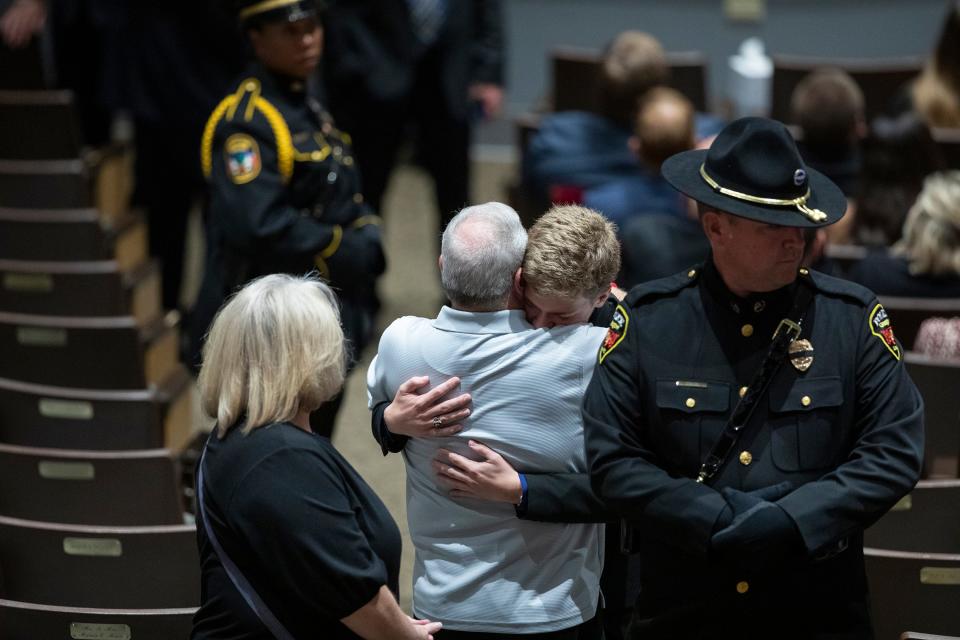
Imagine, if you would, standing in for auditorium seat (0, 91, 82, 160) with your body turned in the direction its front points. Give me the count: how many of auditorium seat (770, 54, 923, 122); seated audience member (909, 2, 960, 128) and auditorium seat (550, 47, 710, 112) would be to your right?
3

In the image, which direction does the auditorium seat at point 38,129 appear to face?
away from the camera

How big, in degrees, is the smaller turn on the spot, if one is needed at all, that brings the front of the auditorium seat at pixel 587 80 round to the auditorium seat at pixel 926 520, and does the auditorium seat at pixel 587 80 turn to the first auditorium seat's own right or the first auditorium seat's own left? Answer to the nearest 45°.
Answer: approximately 180°

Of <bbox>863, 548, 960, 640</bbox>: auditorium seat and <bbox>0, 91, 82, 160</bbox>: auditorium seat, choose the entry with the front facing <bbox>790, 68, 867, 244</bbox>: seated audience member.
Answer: <bbox>863, 548, 960, 640</bbox>: auditorium seat

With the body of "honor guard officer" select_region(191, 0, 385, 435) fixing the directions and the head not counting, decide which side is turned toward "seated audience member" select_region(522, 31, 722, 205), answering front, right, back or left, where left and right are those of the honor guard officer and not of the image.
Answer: left

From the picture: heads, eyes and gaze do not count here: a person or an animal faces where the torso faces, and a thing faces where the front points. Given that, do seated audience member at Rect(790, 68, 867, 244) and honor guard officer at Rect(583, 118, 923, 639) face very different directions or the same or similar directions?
very different directions

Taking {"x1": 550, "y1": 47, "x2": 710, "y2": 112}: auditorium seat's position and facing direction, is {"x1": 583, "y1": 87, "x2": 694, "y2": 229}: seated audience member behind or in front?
behind

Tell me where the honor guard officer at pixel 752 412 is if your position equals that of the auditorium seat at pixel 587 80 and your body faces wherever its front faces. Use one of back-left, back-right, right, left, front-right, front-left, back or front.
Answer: back

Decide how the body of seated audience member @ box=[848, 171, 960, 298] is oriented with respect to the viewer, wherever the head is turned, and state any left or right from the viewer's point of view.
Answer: facing away from the viewer

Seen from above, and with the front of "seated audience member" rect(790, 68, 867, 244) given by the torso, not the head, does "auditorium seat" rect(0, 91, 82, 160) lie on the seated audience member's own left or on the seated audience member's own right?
on the seated audience member's own left

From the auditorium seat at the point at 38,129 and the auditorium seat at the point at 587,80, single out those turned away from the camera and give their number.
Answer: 2

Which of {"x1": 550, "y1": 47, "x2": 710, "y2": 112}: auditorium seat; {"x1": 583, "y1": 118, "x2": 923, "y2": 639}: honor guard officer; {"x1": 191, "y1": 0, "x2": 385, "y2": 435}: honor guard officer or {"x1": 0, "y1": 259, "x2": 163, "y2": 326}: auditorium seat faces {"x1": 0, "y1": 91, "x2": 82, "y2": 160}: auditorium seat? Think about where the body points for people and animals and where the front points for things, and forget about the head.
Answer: {"x1": 0, "y1": 259, "x2": 163, "y2": 326}: auditorium seat

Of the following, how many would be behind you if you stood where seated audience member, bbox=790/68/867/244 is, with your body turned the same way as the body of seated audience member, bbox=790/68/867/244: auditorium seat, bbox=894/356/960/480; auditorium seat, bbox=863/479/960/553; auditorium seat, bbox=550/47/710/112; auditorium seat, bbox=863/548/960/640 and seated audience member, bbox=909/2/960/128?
3

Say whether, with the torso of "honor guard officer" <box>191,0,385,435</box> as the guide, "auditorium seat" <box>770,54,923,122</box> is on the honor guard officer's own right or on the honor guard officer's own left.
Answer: on the honor guard officer's own left

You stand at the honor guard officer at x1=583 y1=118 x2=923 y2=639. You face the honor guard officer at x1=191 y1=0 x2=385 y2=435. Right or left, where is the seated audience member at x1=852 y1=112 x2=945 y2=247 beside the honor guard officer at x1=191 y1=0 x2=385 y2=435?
right

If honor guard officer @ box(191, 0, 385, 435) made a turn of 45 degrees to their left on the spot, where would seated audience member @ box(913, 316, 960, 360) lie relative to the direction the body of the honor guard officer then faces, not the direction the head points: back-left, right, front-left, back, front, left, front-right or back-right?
front

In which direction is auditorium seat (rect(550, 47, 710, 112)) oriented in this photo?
away from the camera
